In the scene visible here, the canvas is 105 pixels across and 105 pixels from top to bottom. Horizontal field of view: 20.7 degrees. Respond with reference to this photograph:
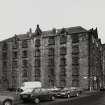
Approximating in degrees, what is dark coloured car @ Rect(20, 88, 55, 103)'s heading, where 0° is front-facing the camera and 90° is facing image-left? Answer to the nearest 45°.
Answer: approximately 45°
